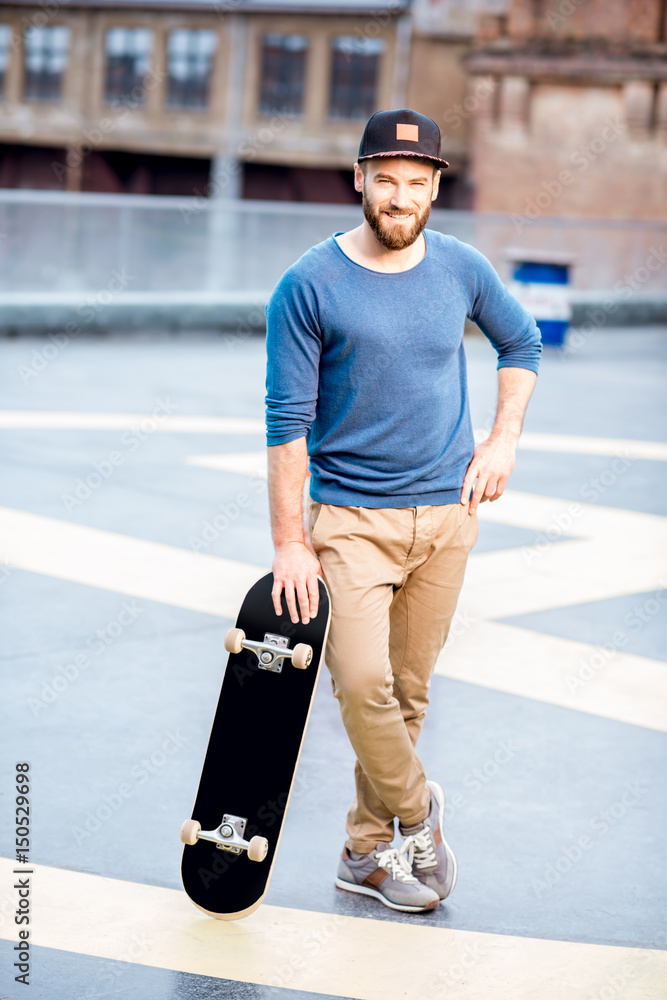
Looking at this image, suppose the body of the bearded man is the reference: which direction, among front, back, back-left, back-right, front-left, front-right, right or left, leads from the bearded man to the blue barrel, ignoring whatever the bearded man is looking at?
back

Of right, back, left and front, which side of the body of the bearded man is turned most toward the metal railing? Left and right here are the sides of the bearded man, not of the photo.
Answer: back

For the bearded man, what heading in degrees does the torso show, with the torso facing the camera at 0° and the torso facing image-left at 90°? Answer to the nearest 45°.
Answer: approximately 0°
